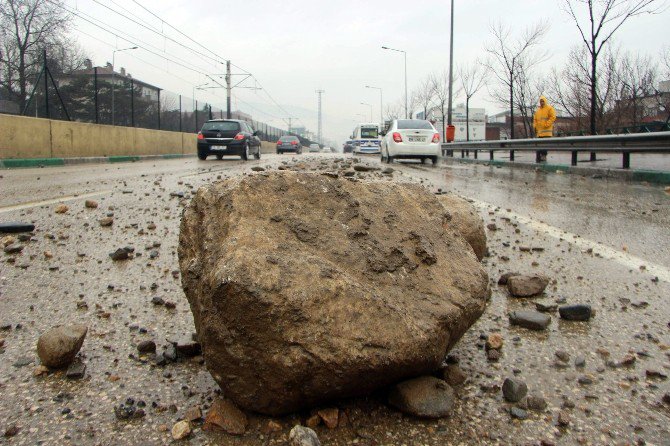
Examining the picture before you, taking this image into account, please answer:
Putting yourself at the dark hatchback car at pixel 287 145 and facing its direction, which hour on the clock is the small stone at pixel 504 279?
The small stone is roughly at 6 o'clock from the dark hatchback car.

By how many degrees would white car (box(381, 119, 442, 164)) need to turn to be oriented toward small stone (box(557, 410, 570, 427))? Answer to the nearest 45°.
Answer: approximately 180°

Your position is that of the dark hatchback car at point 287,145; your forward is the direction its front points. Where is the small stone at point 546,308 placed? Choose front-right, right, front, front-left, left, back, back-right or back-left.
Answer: back

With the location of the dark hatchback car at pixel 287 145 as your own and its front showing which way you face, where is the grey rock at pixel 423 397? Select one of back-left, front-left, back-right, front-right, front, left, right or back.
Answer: back

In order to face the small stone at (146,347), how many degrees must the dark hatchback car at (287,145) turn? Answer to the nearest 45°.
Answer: approximately 180°

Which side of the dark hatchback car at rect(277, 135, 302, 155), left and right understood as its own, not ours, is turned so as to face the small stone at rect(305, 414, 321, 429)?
back

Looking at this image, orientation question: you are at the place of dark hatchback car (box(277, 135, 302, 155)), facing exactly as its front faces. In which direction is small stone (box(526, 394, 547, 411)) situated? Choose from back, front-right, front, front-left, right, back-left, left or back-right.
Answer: back

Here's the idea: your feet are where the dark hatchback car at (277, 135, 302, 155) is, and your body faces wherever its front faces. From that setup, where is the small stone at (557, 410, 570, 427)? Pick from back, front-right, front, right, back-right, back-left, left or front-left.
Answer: back

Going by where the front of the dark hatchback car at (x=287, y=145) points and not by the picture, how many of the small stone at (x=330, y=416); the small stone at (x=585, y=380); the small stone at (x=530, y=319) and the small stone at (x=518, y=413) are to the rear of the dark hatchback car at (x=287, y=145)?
4

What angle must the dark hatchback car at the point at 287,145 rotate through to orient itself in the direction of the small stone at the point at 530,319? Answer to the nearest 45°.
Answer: approximately 180°

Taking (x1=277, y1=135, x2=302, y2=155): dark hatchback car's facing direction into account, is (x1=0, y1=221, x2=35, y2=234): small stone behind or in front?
behind

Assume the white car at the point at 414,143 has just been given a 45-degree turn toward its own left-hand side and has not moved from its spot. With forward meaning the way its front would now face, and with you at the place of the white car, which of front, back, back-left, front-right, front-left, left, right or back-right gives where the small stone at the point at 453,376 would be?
back-left

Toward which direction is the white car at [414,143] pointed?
away from the camera

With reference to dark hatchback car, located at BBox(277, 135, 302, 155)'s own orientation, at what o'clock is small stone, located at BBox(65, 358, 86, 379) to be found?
The small stone is roughly at 6 o'clock from the dark hatchback car.

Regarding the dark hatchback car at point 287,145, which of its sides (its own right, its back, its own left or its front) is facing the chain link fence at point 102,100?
back

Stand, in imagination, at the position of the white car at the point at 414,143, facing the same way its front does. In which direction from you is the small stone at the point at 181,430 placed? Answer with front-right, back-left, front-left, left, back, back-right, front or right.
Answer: back

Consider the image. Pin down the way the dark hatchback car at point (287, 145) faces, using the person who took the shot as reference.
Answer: facing away from the viewer
